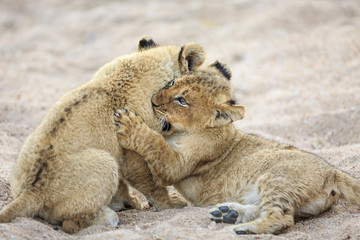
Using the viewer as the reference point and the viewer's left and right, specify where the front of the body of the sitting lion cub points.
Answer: facing away from the viewer and to the right of the viewer

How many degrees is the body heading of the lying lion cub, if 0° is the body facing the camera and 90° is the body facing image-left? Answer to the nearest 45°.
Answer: approximately 90°

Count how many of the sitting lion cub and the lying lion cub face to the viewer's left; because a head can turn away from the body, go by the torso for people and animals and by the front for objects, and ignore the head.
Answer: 1

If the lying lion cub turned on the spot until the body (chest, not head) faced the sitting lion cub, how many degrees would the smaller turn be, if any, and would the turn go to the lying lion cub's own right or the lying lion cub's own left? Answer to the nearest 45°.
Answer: approximately 45° to the lying lion cub's own left
